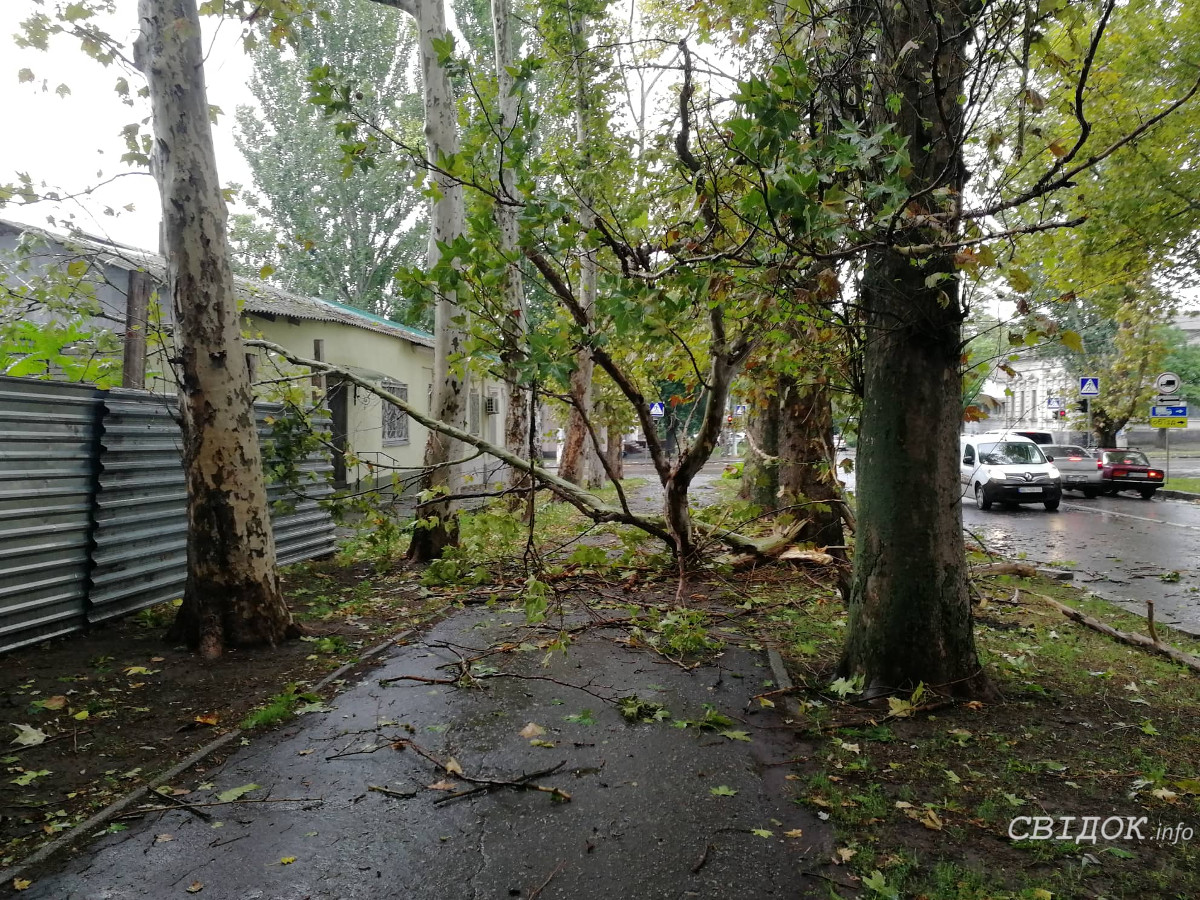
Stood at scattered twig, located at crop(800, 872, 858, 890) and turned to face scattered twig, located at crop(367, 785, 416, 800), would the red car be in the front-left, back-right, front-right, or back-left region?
back-right

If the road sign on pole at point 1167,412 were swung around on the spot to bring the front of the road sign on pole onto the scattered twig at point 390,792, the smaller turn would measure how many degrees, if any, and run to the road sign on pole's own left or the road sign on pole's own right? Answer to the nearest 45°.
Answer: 0° — it already faces it

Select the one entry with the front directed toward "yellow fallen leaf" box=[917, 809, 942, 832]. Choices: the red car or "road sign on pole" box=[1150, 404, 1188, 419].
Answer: the road sign on pole

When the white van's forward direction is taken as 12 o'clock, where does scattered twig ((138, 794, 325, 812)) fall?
The scattered twig is roughly at 2 o'clock from the white van.
